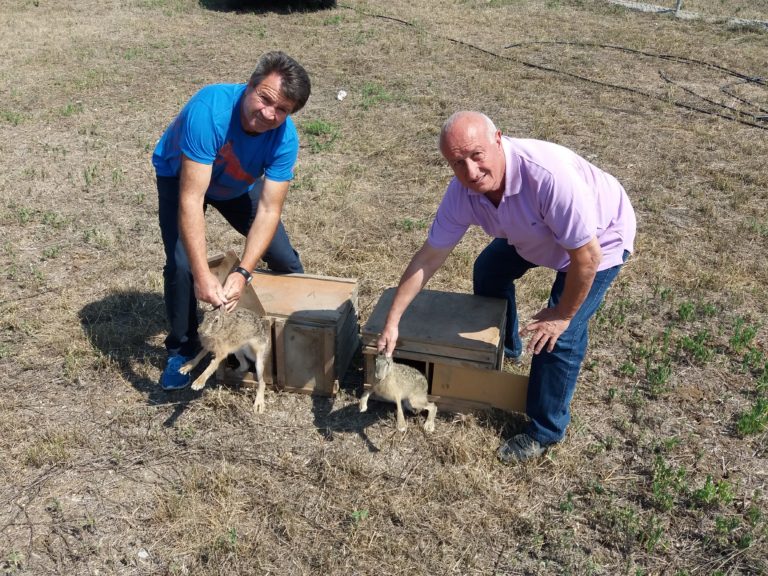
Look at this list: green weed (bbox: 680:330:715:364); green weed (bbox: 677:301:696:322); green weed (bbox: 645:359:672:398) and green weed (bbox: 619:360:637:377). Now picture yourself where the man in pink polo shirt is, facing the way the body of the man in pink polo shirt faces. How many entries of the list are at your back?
4

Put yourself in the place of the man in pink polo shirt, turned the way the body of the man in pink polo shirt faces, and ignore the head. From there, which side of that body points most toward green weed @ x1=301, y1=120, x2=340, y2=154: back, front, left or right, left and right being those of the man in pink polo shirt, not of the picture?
right

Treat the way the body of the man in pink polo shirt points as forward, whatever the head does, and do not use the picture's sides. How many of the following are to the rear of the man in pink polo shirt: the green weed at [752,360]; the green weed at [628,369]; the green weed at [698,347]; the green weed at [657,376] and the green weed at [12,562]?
4

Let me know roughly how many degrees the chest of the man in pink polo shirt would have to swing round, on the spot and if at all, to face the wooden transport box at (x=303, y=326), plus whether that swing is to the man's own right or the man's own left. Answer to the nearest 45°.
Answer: approximately 45° to the man's own right

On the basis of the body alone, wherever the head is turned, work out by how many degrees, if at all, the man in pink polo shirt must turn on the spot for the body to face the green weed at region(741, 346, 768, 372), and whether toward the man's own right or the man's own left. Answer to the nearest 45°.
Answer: approximately 180°

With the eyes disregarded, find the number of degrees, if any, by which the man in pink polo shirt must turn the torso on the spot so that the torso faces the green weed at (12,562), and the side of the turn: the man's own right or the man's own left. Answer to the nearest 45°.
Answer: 0° — they already face it

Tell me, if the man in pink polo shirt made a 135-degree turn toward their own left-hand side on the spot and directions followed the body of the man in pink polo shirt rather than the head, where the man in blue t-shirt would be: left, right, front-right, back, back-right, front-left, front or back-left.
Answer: back

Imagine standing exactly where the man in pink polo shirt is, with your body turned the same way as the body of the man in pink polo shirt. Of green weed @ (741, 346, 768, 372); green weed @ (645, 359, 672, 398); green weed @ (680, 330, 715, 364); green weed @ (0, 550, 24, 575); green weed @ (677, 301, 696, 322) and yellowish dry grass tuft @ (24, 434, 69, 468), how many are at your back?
4

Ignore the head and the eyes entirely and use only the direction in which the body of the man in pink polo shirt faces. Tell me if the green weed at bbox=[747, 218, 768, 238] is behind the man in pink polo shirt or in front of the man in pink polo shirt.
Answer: behind

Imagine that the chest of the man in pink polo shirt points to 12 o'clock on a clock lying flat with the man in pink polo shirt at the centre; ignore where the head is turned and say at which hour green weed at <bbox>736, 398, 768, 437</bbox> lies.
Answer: The green weed is roughly at 7 o'clock from the man in pink polo shirt.

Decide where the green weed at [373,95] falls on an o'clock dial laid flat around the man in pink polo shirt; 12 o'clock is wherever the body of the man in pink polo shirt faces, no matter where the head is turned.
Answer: The green weed is roughly at 4 o'clock from the man in pink polo shirt.
